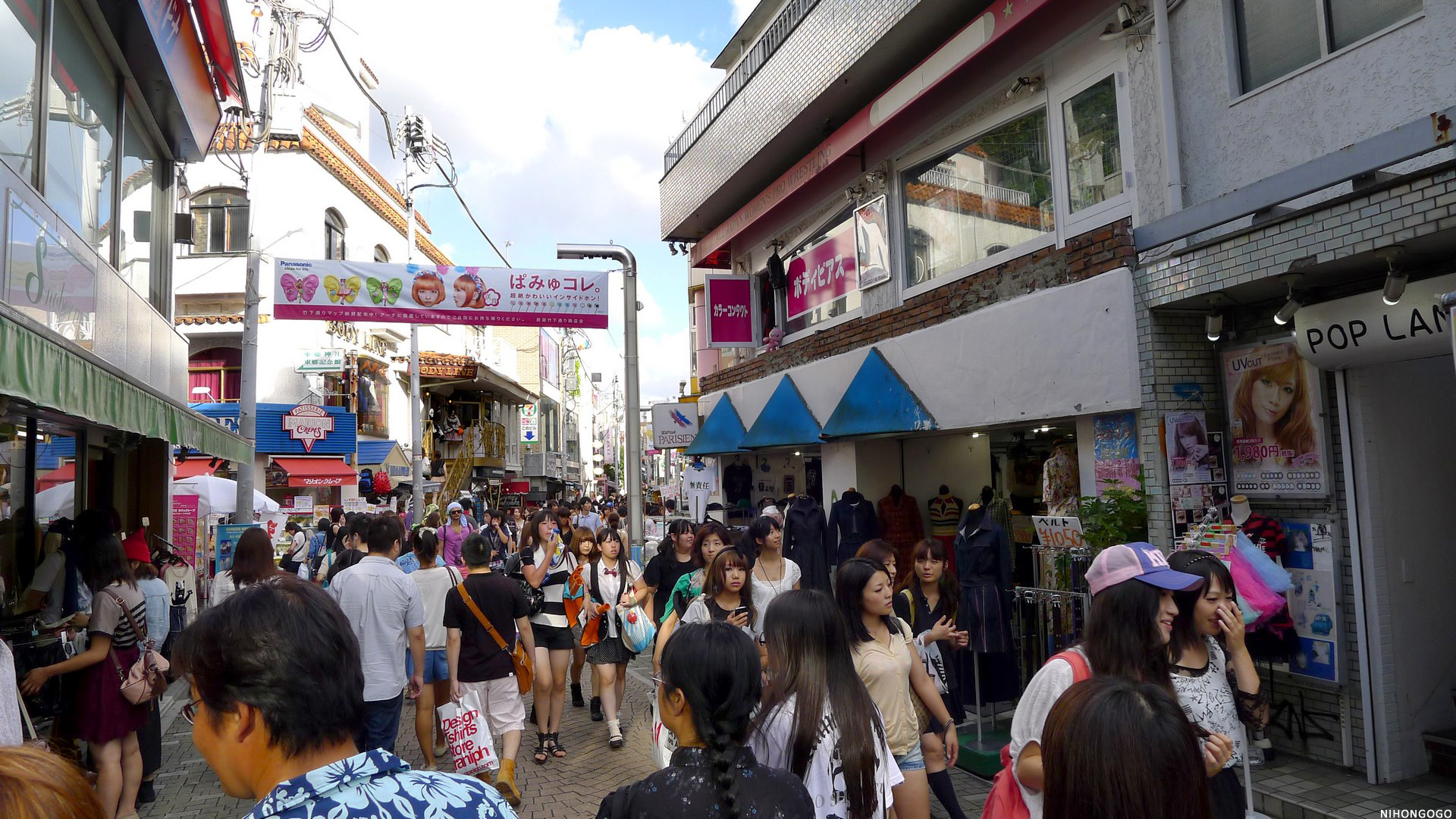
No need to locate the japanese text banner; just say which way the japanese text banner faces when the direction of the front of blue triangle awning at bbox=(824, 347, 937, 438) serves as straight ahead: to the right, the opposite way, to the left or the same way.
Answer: to the left

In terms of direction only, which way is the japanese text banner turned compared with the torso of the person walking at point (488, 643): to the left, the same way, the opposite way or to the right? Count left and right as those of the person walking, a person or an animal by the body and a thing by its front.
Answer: the opposite way

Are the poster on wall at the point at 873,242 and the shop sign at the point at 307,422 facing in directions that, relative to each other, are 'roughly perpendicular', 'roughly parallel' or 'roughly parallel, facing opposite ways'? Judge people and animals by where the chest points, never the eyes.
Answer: roughly perpendicular

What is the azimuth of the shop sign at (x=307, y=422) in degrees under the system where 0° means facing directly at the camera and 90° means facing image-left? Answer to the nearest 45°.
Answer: approximately 0°

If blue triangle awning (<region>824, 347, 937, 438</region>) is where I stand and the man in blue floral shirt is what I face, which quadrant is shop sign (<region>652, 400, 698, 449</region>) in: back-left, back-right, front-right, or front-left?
back-right

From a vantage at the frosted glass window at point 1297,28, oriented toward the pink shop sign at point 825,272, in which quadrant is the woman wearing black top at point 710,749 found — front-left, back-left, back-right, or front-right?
back-left

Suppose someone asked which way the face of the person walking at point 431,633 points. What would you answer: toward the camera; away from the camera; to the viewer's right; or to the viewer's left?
away from the camera

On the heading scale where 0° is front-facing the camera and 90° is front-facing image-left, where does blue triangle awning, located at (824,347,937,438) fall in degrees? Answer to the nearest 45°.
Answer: approximately 45°
